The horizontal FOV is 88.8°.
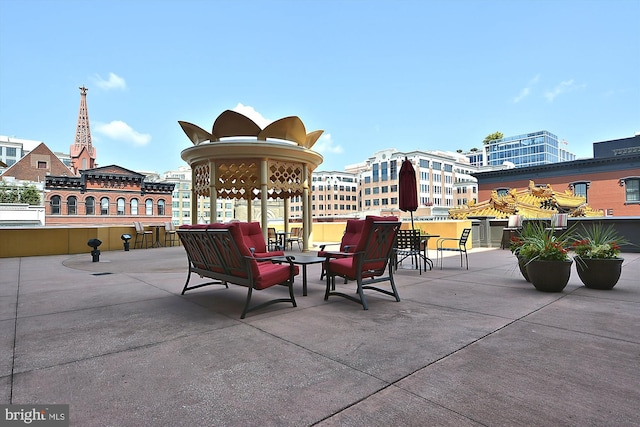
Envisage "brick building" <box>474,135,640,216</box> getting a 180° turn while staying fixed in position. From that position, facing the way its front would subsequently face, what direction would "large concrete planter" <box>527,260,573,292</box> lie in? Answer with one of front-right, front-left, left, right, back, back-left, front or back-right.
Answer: back-right

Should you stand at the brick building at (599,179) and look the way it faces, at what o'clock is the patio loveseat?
The patio loveseat is roughly at 11 o'clock from the brick building.

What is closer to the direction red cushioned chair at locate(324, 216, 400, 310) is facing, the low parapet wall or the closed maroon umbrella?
the low parapet wall

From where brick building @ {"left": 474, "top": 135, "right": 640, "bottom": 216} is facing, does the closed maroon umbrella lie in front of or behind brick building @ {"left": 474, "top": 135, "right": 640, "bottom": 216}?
in front

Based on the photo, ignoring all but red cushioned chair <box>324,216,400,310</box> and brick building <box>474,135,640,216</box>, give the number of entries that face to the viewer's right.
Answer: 0

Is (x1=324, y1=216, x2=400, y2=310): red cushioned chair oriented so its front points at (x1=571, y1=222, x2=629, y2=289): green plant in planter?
no

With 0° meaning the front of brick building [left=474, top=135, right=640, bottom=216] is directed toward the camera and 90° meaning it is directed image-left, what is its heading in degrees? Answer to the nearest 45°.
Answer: approximately 45°

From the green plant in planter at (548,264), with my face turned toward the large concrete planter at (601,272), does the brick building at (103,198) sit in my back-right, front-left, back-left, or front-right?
back-left

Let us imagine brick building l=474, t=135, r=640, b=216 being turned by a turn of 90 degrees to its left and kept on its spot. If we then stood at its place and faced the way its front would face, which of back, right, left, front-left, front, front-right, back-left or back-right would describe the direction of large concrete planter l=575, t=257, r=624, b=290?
front-right
